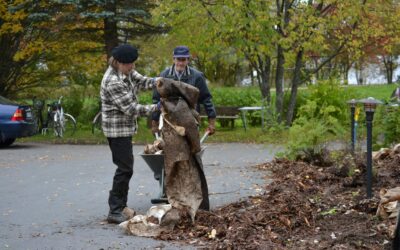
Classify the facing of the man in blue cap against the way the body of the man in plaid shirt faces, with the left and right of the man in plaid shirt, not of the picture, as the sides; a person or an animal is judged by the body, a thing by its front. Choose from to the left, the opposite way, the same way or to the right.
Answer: to the right

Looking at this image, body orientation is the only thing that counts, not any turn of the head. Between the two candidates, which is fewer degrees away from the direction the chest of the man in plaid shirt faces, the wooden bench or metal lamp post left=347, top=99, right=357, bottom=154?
the metal lamp post

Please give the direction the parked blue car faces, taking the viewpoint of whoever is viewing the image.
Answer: facing away from the viewer and to the left of the viewer

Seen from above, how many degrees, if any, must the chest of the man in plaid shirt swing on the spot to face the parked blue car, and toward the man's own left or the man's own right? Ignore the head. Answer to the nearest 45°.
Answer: approximately 90° to the man's own left

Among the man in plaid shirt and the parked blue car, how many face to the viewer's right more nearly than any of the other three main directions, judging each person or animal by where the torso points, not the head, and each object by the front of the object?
1

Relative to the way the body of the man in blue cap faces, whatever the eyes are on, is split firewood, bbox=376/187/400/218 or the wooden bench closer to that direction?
the split firewood

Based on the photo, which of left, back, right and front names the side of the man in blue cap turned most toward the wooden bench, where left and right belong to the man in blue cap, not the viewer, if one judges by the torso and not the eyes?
back

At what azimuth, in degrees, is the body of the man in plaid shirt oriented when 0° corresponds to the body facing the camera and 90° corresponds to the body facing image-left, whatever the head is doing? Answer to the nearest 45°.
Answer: approximately 270°

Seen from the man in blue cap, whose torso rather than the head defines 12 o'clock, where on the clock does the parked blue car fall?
The parked blue car is roughly at 5 o'clock from the man in blue cap.
